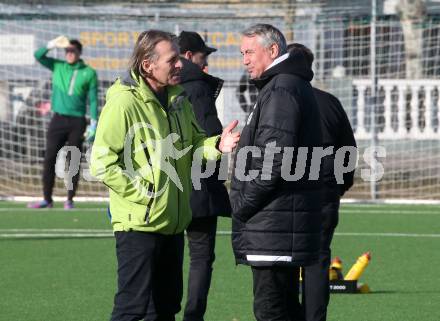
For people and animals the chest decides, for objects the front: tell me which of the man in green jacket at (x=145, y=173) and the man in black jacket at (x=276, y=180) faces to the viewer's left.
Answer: the man in black jacket

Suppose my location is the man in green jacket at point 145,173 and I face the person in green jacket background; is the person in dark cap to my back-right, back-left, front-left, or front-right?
front-right

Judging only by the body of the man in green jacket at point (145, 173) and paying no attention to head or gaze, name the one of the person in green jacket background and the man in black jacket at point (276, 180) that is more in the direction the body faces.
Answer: the man in black jacket

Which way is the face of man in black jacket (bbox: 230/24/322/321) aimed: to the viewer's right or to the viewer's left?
to the viewer's left

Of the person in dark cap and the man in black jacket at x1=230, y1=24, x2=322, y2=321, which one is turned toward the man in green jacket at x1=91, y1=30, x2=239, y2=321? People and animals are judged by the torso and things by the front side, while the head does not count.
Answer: the man in black jacket

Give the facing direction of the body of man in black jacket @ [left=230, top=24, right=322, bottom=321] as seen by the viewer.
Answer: to the viewer's left

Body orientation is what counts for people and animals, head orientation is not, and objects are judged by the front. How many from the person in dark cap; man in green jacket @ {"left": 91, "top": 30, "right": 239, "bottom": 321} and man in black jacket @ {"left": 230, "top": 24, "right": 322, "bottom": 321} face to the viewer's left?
1

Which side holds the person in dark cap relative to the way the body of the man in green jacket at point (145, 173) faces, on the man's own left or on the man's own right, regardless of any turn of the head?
on the man's own left

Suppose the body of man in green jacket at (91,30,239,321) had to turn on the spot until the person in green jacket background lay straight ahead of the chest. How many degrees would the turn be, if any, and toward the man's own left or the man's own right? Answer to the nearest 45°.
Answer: approximately 135° to the man's own left

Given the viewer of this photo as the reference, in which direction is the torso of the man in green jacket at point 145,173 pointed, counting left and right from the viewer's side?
facing the viewer and to the right of the viewer

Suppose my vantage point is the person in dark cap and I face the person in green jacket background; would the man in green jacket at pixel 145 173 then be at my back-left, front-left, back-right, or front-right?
back-left
